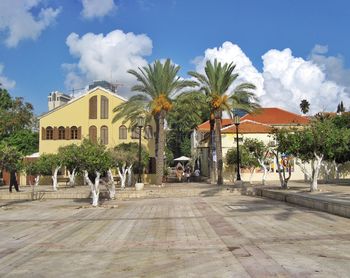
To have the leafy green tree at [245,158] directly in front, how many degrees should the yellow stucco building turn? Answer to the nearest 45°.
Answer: approximately 45° to its left

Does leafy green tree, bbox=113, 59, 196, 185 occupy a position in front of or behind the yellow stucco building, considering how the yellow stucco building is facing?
in front

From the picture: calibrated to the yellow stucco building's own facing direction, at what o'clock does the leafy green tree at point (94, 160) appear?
The leafy green tree is roughly at 12 o'clock from the yellow stucco building.

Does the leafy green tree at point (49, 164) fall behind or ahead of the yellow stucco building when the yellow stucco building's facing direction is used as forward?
ahead

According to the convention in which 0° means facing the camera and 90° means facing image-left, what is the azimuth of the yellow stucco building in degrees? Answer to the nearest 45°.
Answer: approximately 0°

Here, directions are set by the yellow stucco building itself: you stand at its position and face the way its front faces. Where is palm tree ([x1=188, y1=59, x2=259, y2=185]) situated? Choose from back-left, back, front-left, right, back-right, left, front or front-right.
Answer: front-left

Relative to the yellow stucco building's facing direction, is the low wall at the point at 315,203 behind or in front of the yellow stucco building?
in front

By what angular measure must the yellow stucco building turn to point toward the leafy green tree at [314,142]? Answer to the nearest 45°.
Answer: approximately 45° to its left
